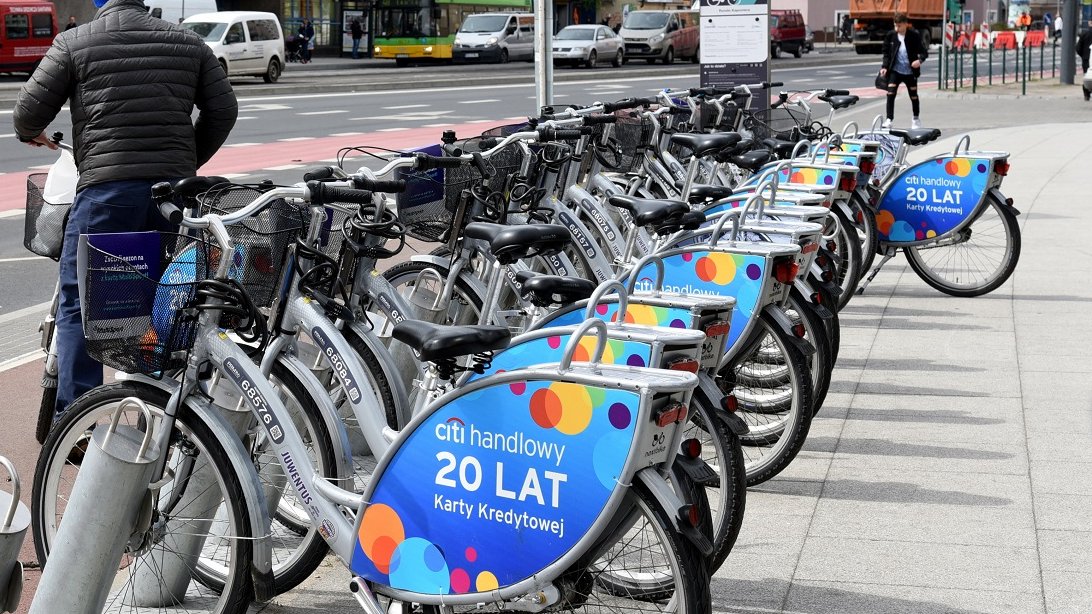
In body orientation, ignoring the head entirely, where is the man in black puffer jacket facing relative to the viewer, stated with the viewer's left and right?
facing away from the viewer

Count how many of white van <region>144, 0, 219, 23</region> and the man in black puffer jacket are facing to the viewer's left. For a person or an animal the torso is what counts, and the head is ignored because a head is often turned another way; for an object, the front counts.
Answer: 1

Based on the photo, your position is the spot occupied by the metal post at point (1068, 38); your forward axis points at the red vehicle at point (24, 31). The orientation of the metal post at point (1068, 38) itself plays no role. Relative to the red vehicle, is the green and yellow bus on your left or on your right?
right

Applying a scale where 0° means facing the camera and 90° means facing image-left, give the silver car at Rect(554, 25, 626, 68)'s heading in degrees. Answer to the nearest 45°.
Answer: approximately 45°

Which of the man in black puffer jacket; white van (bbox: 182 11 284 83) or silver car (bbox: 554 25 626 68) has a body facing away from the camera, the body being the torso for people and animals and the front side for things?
the man in black puffer jacket

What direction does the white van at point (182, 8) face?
to the viewer's left

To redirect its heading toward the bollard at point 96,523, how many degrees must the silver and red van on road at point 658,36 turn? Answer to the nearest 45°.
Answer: approximately 45° to its left

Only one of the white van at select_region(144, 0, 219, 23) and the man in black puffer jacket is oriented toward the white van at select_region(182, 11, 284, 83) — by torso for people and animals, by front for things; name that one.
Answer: the man in black puffer jacket

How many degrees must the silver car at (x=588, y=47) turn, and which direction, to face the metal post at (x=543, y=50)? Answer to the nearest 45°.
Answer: approximately 45° to its left

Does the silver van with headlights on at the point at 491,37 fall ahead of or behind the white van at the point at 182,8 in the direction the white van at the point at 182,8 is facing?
behind
